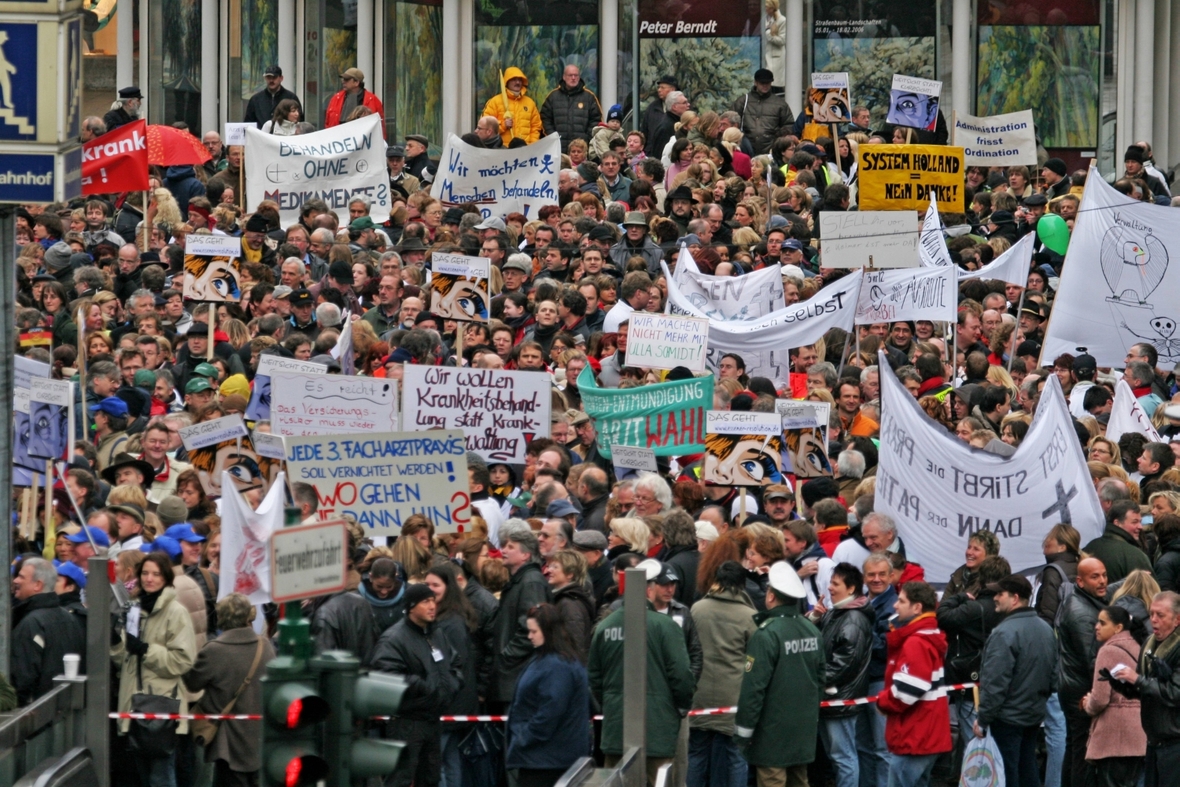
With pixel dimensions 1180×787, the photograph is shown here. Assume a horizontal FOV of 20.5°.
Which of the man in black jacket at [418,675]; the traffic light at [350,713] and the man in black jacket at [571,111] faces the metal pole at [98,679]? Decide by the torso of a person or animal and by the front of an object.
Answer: the man in black jacket at [571,111]

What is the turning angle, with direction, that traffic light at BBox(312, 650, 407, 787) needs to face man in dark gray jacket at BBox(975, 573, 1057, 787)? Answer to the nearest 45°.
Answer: approximately 45° to its left

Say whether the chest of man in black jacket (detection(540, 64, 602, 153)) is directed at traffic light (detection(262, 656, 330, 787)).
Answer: yes

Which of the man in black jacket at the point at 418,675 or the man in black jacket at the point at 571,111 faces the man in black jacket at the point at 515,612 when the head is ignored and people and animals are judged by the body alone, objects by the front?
the man in black jacket at the point at 571,111

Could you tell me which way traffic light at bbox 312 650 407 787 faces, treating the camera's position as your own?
facing to the right of the viewer
